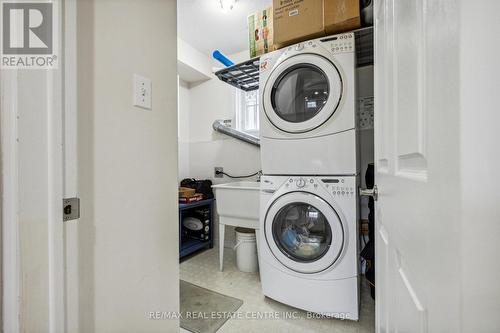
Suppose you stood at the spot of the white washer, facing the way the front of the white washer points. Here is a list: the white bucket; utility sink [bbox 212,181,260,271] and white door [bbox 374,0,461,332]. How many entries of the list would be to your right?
2

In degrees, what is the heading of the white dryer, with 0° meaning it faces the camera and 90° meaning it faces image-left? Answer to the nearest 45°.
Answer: approximately 45°

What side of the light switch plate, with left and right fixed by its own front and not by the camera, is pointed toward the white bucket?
left

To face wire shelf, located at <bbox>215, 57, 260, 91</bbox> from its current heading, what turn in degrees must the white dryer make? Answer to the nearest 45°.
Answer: approximately 90° to its right

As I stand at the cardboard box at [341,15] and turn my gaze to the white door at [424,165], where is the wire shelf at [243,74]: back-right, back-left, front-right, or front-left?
back-right

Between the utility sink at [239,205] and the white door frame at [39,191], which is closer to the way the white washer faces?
the white door frame

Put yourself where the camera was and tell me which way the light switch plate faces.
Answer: facing the viewer and to the right of the viewer

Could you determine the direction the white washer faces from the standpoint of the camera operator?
facing the viewer and to the left of the viewer

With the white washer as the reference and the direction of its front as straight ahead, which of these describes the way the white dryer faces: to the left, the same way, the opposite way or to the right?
the same way

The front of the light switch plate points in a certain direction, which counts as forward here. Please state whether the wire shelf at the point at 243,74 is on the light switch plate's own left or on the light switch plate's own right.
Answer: on the light switch plate's own left

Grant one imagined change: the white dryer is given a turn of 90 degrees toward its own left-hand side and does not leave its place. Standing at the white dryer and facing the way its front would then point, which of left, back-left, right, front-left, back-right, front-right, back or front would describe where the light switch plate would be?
right
